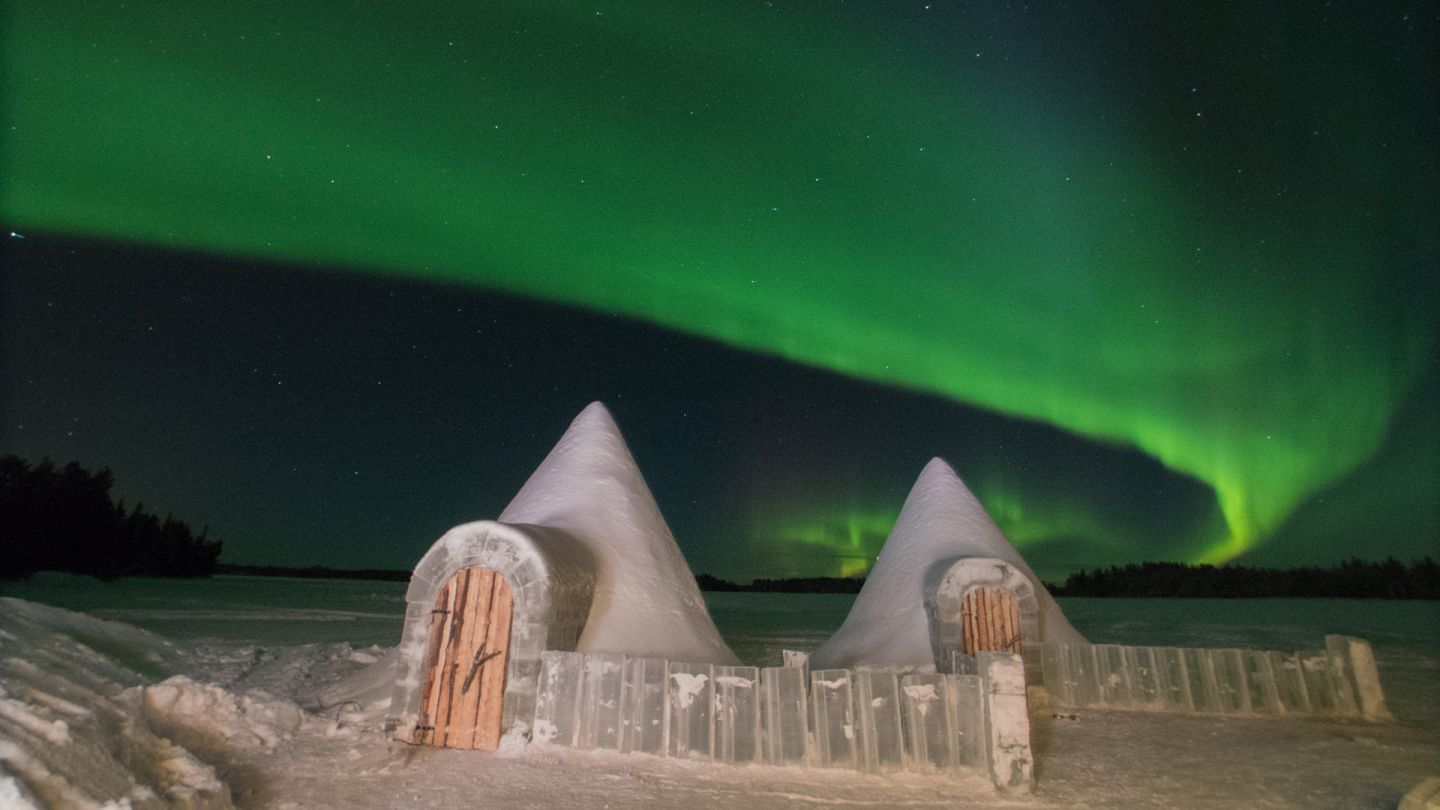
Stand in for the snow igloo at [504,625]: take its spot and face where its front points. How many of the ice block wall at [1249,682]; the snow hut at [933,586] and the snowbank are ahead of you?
1

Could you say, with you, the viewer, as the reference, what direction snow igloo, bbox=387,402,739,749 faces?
facing the viewer and to the left of the viewer

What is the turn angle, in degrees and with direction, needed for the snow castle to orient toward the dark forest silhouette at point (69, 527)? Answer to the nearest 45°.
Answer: approximately 135° to its right

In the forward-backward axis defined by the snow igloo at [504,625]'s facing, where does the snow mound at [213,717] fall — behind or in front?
in front

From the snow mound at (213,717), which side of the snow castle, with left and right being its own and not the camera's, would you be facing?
right

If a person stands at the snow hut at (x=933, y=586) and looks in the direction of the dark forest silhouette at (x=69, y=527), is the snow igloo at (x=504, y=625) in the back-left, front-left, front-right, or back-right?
front-left

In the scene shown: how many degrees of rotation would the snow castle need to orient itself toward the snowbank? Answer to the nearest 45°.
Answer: approximately 45° to its right

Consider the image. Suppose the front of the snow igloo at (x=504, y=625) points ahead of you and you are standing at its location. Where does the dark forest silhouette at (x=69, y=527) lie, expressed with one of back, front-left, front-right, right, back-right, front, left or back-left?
right

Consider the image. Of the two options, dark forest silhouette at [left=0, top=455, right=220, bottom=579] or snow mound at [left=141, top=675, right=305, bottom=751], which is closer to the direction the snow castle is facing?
the snow mound

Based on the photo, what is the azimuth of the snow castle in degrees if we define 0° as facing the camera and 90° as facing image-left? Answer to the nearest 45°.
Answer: approximately 0°
